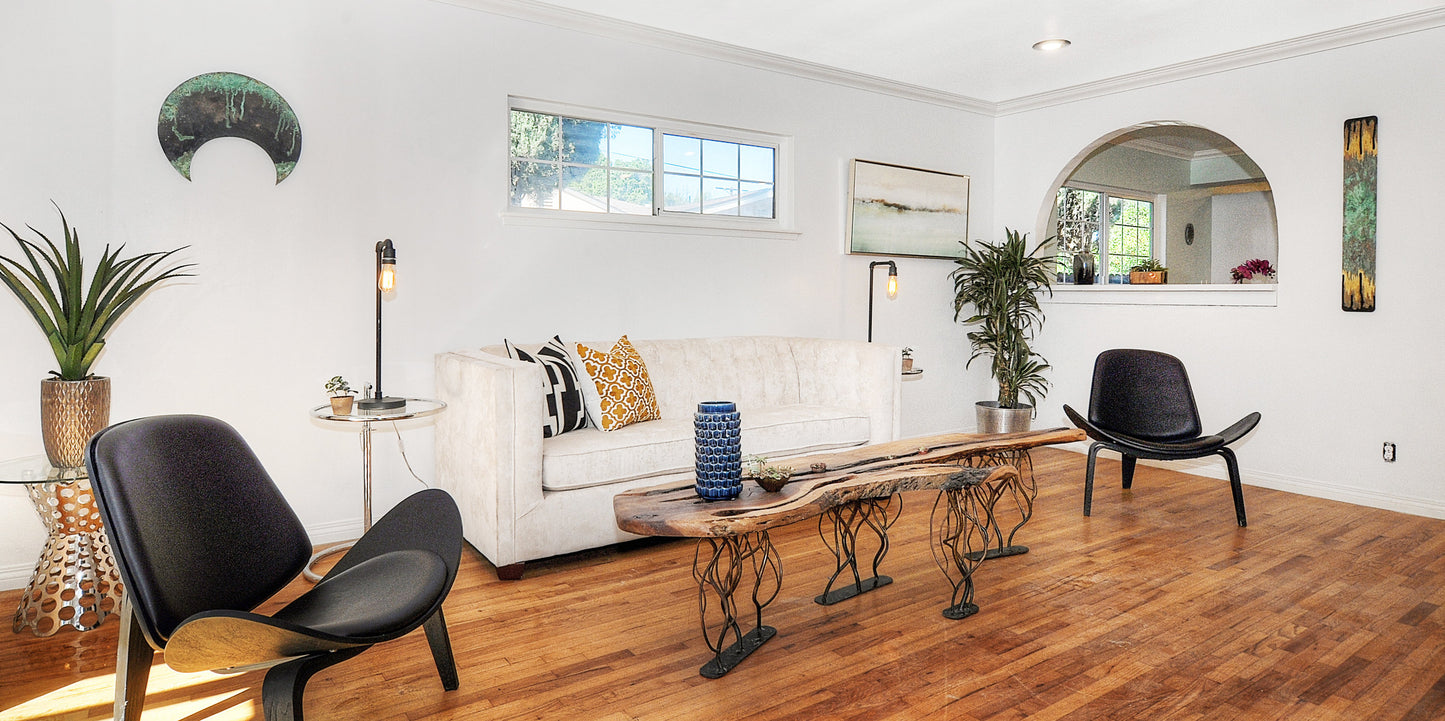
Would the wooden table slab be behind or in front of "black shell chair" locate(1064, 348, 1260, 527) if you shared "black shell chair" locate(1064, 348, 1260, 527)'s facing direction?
in front

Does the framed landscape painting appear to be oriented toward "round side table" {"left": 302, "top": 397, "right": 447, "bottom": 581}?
no

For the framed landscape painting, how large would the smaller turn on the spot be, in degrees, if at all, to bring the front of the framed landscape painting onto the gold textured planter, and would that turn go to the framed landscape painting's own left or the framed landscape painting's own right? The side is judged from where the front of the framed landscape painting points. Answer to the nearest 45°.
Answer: approximately 90° to the framed landscape painting's own right

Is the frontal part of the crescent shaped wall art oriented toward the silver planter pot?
no

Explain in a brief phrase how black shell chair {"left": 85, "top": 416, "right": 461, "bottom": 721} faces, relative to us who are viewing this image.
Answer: facing the viewer and to the right of the viewer

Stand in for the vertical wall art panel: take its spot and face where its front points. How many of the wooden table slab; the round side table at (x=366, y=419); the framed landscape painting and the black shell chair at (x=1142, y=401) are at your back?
0

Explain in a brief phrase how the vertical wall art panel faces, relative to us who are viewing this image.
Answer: facing the viewer and to the left of the viewer

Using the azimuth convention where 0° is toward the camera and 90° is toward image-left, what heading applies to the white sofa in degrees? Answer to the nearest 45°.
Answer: approximately 315°

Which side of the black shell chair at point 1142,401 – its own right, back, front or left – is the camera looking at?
front

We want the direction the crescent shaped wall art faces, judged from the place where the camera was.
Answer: facing the viewer

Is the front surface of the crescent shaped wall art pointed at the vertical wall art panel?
no

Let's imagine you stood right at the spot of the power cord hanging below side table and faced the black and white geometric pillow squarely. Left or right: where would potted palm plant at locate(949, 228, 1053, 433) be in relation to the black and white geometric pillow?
left

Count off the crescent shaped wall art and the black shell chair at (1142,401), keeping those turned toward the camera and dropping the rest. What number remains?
2

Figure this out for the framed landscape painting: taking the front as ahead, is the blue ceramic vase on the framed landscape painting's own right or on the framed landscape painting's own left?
on the framed landscape painting's own right

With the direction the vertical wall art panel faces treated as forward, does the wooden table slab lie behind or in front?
in front

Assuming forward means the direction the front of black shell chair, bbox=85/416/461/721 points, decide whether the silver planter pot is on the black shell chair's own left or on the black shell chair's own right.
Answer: on the black shell chair's own left

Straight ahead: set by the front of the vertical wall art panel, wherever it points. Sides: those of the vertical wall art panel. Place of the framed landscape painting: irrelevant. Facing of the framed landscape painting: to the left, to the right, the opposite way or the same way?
to the left

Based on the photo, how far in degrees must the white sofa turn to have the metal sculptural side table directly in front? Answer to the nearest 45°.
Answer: approximately 90° to its right
